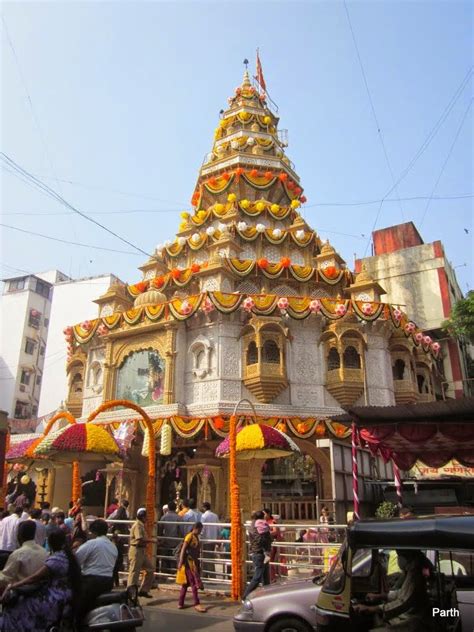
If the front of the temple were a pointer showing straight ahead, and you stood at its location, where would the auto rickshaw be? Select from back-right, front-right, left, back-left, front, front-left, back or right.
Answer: front-left

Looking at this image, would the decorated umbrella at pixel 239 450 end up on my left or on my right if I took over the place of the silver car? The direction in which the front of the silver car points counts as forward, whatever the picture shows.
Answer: on my right

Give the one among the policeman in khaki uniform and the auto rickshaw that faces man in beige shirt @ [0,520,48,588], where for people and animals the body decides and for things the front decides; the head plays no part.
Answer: the auto rickshaw

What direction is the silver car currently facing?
to the viewer's left

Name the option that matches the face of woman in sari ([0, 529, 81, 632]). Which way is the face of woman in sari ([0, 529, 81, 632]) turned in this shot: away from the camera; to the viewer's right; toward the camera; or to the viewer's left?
away from the camera

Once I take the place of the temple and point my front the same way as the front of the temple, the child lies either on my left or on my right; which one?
on my left

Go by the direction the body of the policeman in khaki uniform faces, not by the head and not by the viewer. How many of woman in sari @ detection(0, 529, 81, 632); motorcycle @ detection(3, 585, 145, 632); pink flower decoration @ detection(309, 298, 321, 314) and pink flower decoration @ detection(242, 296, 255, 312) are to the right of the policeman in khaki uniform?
2

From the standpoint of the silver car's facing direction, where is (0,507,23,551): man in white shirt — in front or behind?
in front

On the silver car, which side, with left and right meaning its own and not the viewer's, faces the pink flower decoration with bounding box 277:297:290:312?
right

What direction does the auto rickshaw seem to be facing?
to the viewer's left

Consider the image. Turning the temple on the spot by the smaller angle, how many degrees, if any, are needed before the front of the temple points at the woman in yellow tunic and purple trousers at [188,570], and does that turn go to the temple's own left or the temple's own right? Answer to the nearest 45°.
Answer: approximately 45° to the temple's own left
